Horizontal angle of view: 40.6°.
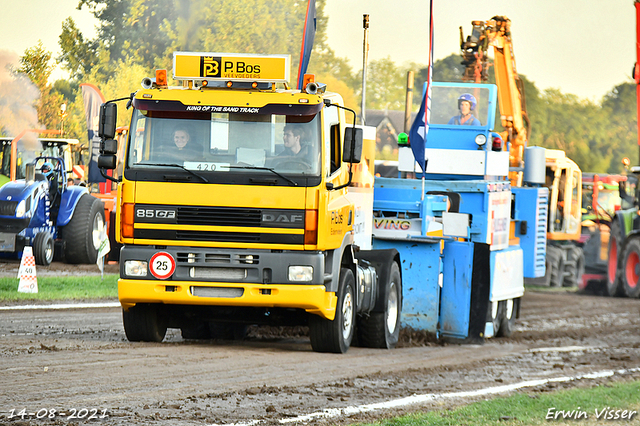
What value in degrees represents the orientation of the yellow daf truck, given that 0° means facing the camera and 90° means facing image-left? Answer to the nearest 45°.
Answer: approximately 0°

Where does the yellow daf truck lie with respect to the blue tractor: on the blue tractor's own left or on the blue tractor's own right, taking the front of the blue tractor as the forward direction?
on the blue tractor's own left

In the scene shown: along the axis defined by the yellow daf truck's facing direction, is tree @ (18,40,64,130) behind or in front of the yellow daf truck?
behind

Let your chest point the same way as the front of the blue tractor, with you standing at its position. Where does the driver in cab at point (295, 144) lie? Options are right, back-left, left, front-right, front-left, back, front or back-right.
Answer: front-left

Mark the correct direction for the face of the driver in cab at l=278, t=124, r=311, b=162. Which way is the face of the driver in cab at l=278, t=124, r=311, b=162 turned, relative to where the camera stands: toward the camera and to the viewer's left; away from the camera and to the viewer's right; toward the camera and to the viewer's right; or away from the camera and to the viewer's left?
toward the camera and to the viewer's left

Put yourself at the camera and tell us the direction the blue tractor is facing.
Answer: facing the viewer and to the left of the viewer

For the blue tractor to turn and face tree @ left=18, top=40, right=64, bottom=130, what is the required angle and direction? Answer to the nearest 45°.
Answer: approximately 135° to its right

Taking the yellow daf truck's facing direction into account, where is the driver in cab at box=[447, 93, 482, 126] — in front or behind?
behind

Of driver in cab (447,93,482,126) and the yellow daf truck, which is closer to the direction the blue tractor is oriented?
the yellow daf truck

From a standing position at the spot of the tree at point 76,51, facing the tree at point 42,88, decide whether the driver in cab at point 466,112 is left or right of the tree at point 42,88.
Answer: left

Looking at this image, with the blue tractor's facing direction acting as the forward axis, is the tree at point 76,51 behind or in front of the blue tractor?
behind

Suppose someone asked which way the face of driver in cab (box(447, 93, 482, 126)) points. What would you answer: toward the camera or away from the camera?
toward the camera

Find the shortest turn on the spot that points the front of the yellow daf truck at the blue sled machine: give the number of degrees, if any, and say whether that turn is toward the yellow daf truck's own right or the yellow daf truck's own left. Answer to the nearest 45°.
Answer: approximately 135° to the yellow daf truck's own left
